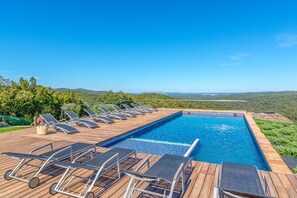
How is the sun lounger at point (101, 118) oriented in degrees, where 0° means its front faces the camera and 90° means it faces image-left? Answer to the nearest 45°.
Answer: approximately 315°

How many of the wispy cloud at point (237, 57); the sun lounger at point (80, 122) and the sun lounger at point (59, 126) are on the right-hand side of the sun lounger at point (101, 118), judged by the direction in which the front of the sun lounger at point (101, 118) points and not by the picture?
2

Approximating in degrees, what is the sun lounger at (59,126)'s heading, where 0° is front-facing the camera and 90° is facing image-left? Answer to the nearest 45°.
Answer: approximately 315°

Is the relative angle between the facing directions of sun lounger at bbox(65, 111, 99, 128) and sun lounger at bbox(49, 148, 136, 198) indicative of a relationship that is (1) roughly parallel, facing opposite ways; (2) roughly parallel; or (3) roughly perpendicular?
roughly perpendicular
